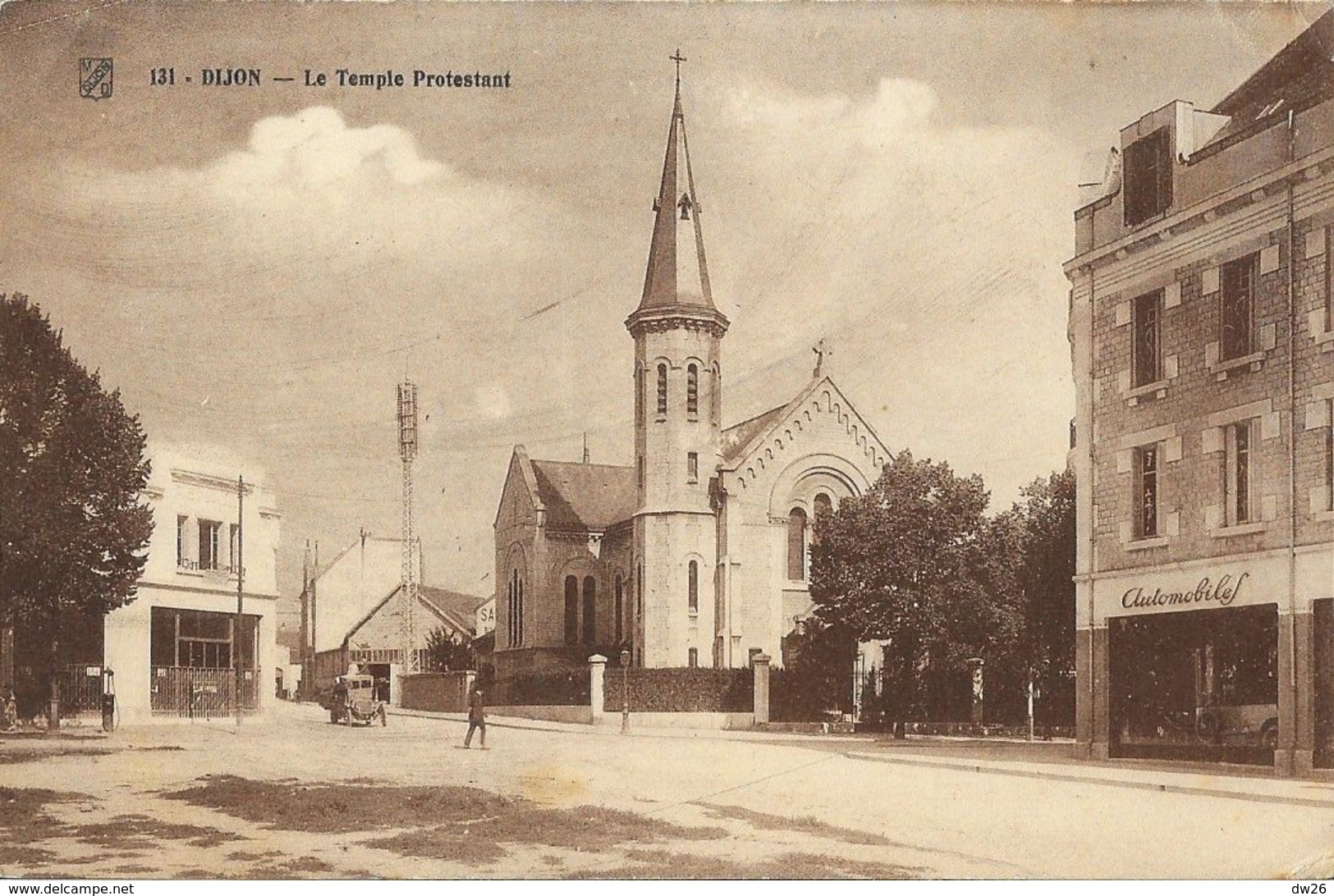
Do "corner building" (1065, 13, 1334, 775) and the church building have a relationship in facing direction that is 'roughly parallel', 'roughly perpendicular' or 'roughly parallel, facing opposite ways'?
roughly perpendicular

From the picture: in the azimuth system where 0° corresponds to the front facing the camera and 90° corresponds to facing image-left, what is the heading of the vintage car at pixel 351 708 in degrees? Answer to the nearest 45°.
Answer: approximately 315°

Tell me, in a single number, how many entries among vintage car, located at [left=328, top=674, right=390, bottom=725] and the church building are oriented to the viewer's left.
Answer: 0

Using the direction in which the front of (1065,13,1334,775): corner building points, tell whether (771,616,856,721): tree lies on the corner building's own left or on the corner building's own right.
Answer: on the corner building's own right

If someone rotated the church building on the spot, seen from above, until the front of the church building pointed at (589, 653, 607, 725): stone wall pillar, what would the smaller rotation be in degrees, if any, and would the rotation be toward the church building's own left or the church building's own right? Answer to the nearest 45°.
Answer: approximately 45° to the church building's own right

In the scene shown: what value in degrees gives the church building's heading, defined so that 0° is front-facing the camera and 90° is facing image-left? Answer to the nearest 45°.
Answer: approximately 315°

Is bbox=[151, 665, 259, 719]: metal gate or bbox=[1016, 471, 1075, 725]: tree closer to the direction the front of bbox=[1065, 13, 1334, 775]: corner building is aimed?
the metal gate

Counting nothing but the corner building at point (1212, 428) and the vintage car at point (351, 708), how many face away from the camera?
0
